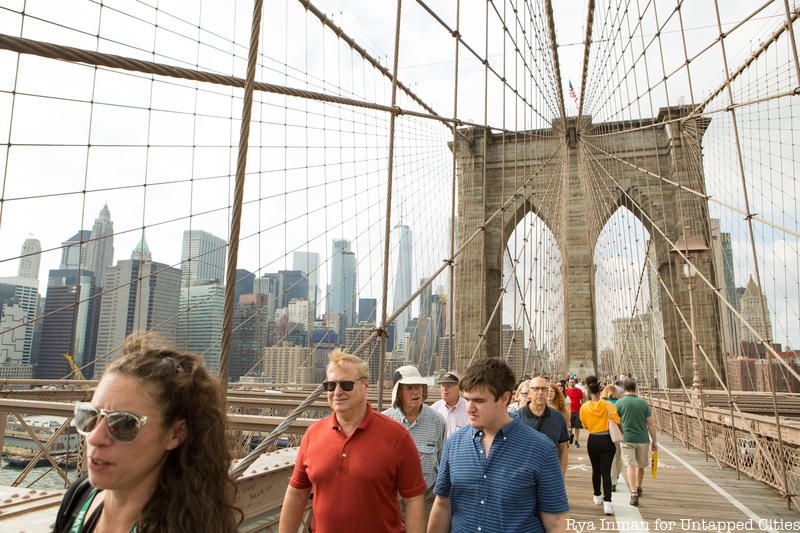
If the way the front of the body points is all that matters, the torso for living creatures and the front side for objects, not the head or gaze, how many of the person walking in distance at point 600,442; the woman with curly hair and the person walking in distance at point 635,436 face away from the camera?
2

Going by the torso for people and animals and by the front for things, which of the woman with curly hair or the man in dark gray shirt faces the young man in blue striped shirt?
the man in dark gray shirt

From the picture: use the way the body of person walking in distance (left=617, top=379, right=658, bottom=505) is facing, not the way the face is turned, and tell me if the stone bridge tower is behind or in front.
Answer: in front

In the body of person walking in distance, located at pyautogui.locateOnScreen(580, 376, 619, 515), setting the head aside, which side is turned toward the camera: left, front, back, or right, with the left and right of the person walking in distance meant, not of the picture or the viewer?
back

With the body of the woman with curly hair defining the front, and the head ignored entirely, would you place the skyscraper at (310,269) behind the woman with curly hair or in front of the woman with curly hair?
behind

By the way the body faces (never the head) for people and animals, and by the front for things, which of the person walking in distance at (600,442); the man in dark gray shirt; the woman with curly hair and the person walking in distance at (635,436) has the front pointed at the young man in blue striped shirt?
the man in dark gray shirt

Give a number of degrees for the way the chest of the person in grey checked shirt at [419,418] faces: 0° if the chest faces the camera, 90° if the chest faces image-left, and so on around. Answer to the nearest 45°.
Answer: approximately 0°

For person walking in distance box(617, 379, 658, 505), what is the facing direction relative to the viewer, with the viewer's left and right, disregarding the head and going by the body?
facing away from the viewer

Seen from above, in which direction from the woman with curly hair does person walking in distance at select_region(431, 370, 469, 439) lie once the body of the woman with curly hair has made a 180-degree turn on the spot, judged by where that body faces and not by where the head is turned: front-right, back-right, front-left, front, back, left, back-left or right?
front

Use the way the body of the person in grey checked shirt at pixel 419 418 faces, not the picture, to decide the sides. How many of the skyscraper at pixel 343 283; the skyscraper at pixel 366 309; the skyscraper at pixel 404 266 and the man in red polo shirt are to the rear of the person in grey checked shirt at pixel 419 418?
3

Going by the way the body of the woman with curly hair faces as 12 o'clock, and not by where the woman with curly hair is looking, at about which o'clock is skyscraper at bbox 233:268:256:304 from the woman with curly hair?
The skyscraper is roughly at 5 o'clock from the woman with curly hair.

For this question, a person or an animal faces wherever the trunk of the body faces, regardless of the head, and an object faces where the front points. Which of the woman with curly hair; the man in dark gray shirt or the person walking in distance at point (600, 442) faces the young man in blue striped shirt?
the man in dark gray shirt
